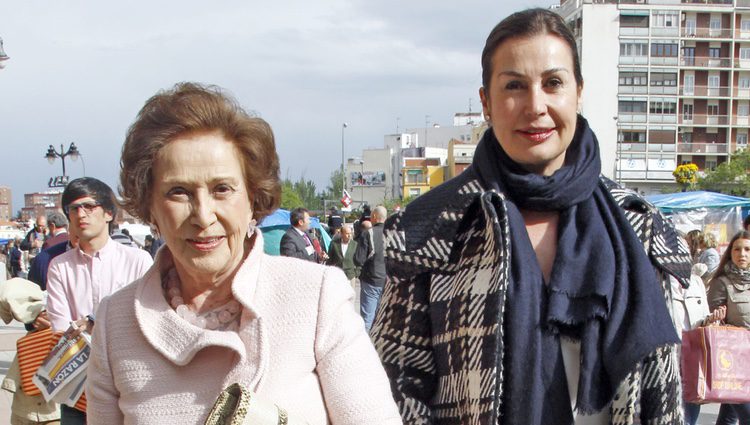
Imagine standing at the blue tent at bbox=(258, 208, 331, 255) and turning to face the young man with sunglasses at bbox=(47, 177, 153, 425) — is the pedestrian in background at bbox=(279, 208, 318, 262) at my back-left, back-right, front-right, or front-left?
front-left

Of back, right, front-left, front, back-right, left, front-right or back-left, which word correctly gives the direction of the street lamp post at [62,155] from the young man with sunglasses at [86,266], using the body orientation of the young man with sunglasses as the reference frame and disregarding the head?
back

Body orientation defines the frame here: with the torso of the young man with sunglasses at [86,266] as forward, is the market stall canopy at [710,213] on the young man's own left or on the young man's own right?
on the young man's own left

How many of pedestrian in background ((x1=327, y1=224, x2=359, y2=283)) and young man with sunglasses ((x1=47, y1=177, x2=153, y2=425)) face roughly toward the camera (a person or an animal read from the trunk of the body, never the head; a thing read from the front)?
2

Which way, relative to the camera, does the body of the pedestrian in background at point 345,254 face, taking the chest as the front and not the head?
toward the camera

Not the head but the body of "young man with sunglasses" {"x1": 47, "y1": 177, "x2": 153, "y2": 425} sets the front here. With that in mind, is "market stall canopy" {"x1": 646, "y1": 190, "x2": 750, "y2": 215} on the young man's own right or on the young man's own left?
on the young man's own left

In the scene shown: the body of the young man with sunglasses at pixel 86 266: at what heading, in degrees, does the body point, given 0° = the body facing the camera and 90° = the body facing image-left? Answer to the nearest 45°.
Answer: approximately 0°

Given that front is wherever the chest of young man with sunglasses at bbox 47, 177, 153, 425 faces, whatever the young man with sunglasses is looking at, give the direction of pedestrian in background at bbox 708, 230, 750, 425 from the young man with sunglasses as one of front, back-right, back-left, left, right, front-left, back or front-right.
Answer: left

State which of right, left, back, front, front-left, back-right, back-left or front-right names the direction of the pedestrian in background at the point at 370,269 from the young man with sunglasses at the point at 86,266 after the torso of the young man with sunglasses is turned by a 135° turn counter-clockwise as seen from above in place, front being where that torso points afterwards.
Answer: front

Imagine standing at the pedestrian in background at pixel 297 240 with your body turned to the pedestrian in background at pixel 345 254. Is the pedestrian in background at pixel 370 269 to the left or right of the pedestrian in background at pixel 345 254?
right

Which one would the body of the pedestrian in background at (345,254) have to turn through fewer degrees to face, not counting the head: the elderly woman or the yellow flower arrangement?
the elderly woman
